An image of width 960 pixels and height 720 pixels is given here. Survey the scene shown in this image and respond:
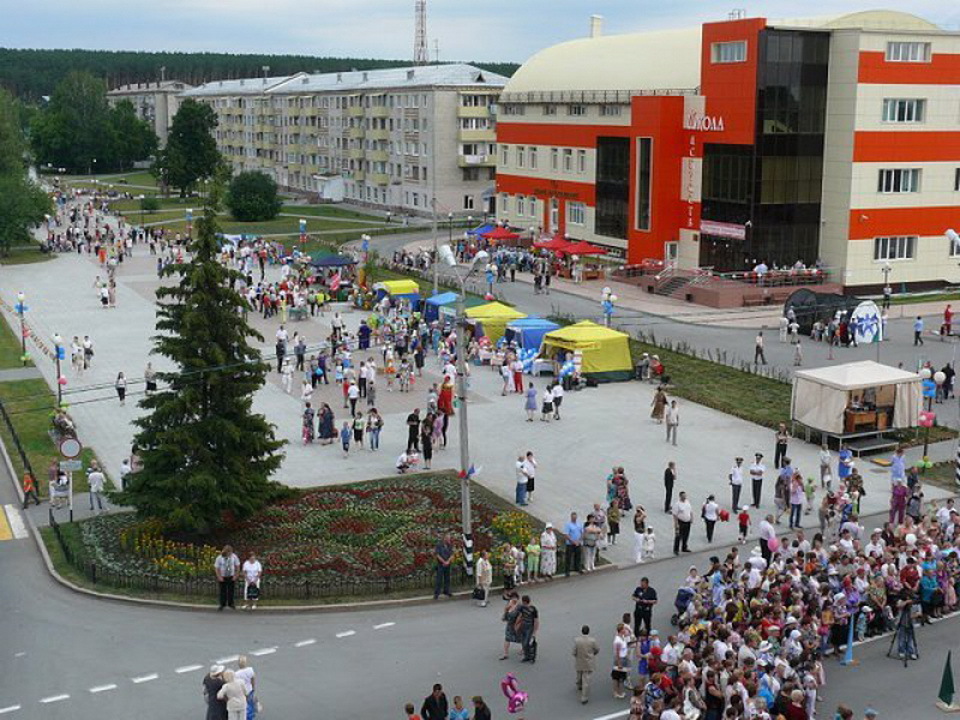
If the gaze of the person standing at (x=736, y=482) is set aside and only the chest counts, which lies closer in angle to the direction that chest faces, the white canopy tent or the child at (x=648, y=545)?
the child

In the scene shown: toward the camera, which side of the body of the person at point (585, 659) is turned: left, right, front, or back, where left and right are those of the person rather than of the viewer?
back

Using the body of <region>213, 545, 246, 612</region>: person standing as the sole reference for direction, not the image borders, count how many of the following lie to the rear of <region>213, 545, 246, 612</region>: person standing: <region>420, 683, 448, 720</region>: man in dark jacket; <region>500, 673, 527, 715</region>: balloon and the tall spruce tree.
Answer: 1

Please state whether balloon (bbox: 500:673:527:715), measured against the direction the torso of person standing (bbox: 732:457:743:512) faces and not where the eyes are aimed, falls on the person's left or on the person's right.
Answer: on the person's right

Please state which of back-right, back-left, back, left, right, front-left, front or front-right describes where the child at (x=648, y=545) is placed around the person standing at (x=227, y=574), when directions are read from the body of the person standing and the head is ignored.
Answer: left

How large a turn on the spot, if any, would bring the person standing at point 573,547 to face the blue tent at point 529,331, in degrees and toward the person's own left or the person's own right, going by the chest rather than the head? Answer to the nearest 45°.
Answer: approximately 135° to the person's own left

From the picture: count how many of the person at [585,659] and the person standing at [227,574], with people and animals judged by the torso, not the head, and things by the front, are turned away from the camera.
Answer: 1

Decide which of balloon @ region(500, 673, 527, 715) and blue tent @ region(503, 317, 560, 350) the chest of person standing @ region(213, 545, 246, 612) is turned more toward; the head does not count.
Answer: the balloon

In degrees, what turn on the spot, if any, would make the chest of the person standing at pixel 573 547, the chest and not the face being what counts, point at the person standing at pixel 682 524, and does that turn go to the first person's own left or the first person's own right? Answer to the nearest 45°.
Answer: approximately 90° to the first person's own left

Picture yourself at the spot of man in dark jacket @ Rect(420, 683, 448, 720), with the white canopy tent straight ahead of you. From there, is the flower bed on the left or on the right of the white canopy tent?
left

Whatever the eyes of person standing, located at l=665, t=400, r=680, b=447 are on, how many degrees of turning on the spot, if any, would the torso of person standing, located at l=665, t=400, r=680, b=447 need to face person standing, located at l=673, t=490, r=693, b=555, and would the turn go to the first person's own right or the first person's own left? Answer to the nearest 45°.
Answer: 0° — they already face them

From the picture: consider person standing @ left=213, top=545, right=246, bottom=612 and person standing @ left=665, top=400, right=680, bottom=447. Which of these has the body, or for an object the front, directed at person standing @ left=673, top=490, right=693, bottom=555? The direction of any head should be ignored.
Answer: person standing @ left=665, top=400, right=680, bottom=447

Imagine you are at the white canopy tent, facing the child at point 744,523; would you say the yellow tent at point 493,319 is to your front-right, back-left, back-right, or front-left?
back-right
